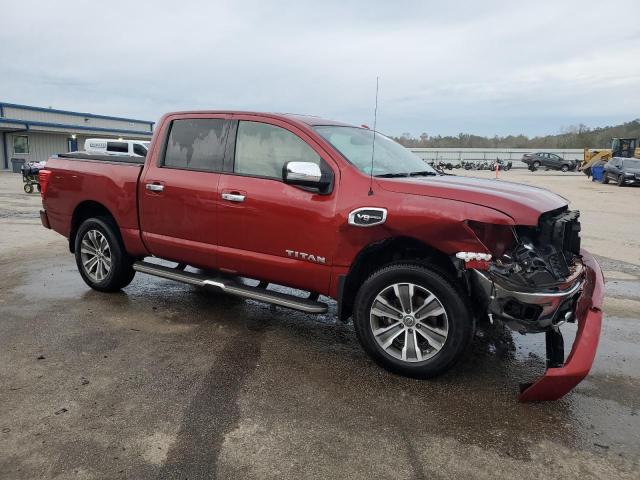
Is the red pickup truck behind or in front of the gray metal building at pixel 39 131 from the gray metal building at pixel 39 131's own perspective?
in front

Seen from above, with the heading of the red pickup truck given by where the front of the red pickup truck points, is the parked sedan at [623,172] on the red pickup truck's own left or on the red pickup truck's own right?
on the red pickup truck's own left

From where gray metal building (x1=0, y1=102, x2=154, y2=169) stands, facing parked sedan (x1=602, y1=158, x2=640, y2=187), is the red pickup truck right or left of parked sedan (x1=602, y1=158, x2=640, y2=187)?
right

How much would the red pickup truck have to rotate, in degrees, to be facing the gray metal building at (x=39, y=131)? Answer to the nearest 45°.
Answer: approximately 180°

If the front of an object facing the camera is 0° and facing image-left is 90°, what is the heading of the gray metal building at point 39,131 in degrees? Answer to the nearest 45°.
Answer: approximately 315°

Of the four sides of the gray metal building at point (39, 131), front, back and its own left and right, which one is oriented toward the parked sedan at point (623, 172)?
front

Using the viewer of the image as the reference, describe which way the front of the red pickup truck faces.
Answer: facing the viewer and to the right of the viewer

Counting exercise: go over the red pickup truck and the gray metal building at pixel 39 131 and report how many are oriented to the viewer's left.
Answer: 0
